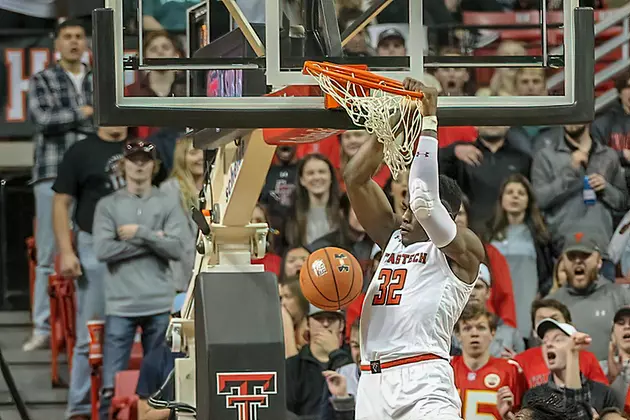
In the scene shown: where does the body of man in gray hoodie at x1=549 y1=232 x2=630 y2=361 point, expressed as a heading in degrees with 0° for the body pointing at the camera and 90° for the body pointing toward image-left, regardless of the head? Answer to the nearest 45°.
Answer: approximately 0°

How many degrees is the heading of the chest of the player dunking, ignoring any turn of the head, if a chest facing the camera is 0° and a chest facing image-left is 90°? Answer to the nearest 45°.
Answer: approximately 45°

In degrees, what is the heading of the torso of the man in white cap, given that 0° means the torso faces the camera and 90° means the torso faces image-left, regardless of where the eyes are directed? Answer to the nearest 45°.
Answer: approximately 45°
